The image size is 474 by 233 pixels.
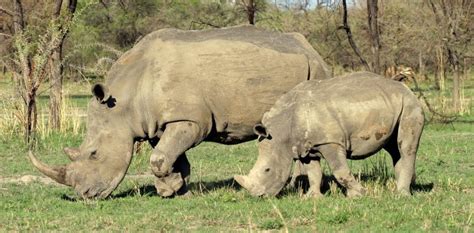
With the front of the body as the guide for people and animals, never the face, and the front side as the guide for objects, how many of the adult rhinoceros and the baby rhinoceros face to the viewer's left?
2

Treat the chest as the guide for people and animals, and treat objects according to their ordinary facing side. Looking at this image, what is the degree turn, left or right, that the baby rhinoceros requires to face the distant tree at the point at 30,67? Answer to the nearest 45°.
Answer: approximately 45° to its right

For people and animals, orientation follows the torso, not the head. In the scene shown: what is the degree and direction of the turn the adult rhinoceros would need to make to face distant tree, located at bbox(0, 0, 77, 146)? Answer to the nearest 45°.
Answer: approximately 45° to its right

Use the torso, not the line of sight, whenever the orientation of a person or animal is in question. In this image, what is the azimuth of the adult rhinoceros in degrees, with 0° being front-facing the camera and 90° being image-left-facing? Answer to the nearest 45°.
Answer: approximately 90°

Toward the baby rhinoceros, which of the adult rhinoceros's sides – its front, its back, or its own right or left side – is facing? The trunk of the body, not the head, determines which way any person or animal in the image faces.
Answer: back

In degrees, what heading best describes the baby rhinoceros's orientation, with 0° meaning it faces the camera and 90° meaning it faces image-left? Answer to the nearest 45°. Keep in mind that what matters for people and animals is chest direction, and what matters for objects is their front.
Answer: approximately 90°

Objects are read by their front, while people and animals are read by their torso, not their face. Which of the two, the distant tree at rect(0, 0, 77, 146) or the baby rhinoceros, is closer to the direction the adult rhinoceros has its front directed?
the distant tree
